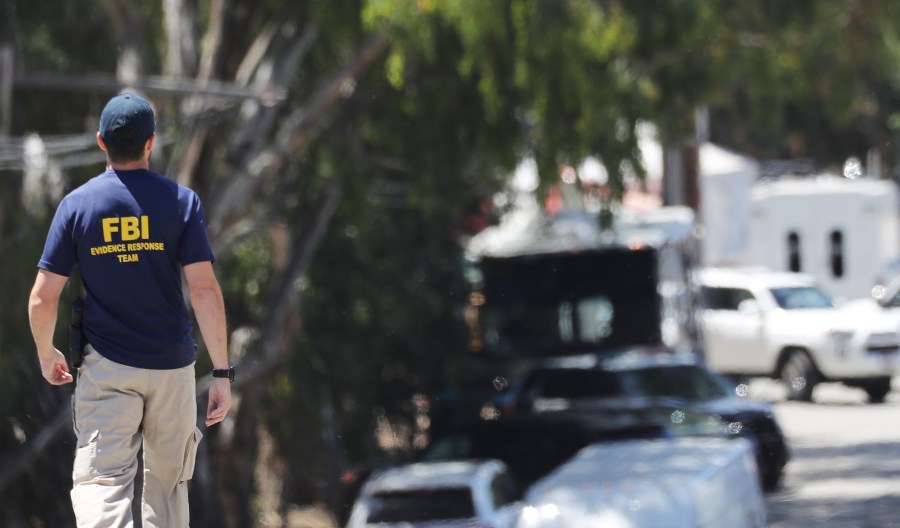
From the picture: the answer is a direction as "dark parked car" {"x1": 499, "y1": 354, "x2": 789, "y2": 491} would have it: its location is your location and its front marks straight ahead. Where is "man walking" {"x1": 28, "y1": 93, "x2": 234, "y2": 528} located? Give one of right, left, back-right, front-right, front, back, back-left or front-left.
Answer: front-right

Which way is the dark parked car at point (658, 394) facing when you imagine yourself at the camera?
facing the viewer and to the right of the viewer

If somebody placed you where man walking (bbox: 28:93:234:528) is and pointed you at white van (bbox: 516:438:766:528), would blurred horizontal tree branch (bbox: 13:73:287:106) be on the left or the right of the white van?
left

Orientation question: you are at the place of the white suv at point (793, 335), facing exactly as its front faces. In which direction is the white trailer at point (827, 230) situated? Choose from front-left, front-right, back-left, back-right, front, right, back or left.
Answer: back-left

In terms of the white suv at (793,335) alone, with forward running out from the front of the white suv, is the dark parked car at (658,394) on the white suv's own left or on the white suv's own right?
on the white suv's own right

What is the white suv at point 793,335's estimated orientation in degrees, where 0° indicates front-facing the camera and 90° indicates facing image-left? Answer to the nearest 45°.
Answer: approximately 315°

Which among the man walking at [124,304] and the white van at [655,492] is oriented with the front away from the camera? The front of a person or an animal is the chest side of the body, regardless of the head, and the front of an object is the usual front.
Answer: the man walking

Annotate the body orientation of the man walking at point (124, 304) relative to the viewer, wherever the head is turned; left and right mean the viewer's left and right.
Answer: facing away from the viewer

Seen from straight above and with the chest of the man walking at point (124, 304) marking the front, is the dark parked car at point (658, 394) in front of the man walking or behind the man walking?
in front

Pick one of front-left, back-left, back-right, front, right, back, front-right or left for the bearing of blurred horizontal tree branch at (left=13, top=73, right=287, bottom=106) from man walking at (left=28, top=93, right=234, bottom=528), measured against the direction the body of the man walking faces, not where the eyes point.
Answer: front

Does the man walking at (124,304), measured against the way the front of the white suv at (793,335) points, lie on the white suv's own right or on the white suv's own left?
on the white suv's own right

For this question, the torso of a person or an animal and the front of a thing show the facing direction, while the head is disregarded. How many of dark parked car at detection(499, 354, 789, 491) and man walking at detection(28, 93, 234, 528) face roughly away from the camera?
1

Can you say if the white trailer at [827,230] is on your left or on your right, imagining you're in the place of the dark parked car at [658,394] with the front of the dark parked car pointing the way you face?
on your left

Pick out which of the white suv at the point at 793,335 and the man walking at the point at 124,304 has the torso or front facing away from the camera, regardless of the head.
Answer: the man walking
